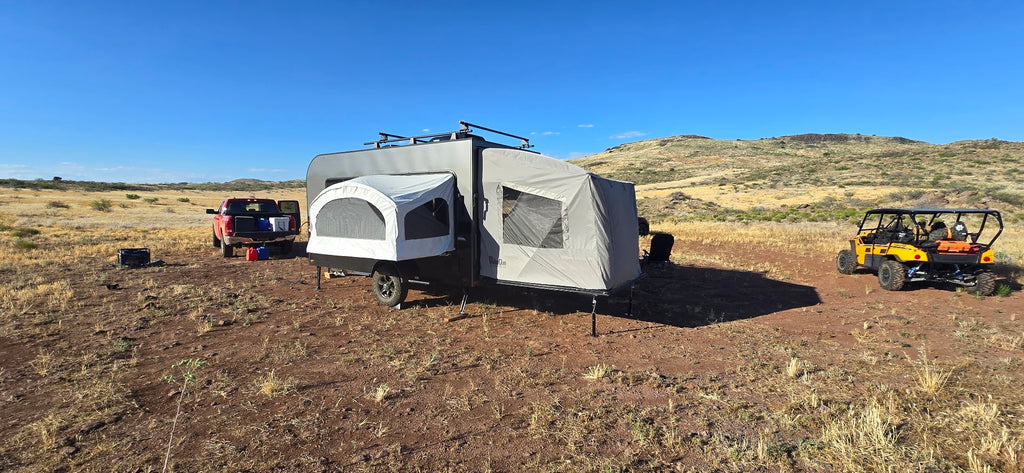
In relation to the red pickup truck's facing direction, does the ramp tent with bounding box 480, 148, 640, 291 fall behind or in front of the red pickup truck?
behind

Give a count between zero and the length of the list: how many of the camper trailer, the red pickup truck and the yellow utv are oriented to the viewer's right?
0

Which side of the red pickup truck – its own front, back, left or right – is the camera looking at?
back

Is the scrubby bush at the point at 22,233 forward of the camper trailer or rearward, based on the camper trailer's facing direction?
forward

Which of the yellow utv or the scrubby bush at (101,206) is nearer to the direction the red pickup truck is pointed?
the scrubby bush

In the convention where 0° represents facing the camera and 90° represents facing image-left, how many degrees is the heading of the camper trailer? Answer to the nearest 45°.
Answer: approximately 135°

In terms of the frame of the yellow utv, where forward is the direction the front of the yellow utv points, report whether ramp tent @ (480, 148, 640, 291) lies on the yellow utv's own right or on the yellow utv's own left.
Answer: on the yellow utv's own left

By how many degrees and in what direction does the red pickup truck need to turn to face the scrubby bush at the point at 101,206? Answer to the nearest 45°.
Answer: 0° — it already faces it

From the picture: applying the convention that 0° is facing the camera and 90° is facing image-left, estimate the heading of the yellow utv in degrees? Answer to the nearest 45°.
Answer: approximately 135°
